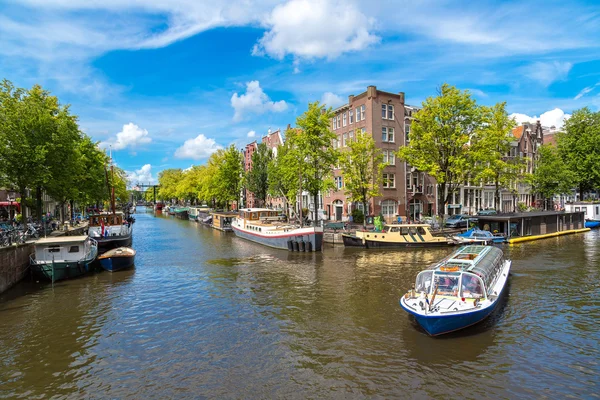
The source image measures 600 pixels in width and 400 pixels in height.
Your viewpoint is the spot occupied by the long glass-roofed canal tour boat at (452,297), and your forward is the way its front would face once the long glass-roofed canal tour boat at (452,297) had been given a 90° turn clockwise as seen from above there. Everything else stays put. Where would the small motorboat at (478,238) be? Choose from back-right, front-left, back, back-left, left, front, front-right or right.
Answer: front-right

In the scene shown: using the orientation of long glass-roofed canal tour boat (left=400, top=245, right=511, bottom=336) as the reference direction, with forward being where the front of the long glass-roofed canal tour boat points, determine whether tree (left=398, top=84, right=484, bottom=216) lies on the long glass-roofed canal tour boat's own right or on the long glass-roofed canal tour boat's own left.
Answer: on the long glass-roofed canal tour boat's own right

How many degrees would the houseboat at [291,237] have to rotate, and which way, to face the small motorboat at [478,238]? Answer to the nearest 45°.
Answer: approximately 45° to its left

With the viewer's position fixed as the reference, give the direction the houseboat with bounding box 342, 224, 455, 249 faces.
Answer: facing to the left of the viewer

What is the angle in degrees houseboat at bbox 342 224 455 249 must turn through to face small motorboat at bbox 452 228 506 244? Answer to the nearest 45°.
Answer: approximately 180°

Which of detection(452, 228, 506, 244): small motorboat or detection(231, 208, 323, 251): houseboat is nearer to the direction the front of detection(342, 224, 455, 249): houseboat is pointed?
the houseboat

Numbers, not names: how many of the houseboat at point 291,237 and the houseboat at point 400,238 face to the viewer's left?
1

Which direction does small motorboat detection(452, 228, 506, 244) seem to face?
to the viewer's left

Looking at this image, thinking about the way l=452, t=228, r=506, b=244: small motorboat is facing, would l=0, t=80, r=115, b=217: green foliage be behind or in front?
in front
